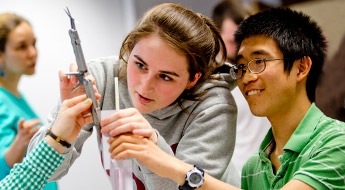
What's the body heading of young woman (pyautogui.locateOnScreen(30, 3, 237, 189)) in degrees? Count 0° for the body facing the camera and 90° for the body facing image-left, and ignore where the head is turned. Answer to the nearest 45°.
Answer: approximately 45°

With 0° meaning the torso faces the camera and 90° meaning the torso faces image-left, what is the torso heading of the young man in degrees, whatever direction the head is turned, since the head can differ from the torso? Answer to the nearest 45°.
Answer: approximately 45°

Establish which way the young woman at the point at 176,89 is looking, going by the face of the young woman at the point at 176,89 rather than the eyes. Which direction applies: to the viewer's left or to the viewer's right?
to the viewer's left

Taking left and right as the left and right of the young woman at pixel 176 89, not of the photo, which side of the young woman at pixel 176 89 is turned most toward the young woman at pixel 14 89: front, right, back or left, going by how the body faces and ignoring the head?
right

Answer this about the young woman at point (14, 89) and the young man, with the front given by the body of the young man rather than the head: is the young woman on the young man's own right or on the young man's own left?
on the young man's own right
